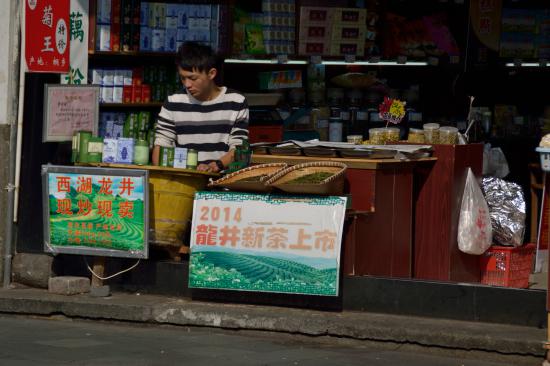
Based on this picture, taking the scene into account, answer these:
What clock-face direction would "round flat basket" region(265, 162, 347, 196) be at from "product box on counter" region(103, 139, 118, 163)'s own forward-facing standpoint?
The round flat basket is roughly at 10 o'clock from the product box on counter.

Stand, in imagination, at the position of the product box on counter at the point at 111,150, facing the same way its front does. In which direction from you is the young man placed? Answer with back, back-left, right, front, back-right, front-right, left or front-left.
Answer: left

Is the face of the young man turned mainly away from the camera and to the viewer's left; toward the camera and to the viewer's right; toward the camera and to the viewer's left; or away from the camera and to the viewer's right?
toward the camera and to the viewer's left

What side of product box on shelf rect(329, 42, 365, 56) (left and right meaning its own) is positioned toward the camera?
front

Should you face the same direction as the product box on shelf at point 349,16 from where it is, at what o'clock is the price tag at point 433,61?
The price tag is roughly at 8 o'clock from the product box on shelf.

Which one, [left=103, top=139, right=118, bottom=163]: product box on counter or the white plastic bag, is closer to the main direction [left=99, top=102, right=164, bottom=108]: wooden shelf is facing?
the product box on counter

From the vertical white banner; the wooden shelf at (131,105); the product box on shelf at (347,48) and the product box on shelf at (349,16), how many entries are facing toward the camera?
4

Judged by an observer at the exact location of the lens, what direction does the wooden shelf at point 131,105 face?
facing the viewer

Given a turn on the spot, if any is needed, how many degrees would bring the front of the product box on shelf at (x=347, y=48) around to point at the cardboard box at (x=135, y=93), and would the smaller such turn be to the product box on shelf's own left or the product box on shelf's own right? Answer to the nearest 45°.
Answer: approximately 90° to the product box on shelf's own right

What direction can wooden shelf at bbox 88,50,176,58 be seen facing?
toward the camera

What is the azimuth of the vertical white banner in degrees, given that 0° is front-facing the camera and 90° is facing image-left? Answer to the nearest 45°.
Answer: approximately 0°

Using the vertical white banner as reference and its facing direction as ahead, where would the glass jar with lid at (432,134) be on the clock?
The glass jar with lid is roughly at 10 o'clock from the vertical white banner.
